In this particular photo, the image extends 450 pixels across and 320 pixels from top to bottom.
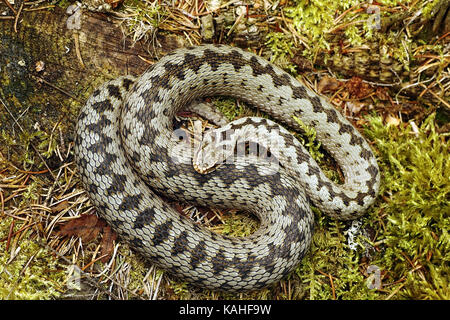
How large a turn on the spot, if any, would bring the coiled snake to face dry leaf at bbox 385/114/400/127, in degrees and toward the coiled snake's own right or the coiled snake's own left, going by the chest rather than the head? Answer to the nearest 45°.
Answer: approximately 135° to the coiled snake's own left

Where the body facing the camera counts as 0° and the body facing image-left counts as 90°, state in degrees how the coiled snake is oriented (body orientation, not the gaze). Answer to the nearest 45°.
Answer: approximately 45°

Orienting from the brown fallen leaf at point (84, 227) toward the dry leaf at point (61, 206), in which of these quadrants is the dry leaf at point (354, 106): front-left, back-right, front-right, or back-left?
back-right

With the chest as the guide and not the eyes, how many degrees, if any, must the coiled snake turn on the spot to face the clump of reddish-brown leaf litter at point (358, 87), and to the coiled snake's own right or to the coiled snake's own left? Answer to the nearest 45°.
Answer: approximately 180°

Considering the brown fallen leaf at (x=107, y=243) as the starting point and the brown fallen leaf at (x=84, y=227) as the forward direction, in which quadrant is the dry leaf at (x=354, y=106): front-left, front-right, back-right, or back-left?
back-right
